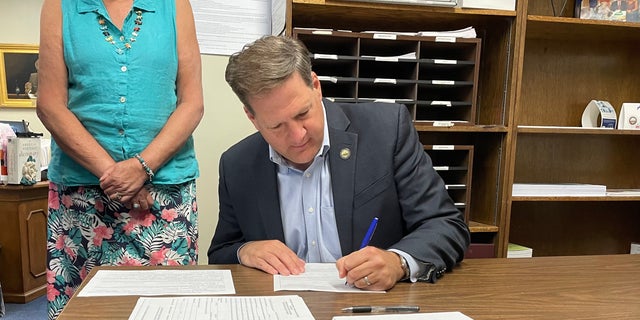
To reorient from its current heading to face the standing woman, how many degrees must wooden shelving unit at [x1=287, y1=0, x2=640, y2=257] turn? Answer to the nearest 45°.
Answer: approximately 45° to its right

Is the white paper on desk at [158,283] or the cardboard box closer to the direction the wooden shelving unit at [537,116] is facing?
the white paper on desk

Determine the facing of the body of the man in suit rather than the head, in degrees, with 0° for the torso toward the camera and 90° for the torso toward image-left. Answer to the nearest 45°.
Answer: approximately 0°

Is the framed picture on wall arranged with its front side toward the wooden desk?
yes

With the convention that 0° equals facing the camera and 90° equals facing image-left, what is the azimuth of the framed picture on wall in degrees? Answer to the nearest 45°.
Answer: approximately 0°

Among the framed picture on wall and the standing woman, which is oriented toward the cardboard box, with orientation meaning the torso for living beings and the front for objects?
the framed picture on wall

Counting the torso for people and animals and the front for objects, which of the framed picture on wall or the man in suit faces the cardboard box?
the framed picture on wall

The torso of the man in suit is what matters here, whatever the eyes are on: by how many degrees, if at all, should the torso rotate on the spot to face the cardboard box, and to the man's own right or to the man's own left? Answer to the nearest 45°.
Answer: approximately 135° to the man's own right

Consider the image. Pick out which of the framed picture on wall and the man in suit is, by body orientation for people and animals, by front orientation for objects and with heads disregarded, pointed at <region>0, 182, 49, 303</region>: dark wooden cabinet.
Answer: the framed picture on wall
